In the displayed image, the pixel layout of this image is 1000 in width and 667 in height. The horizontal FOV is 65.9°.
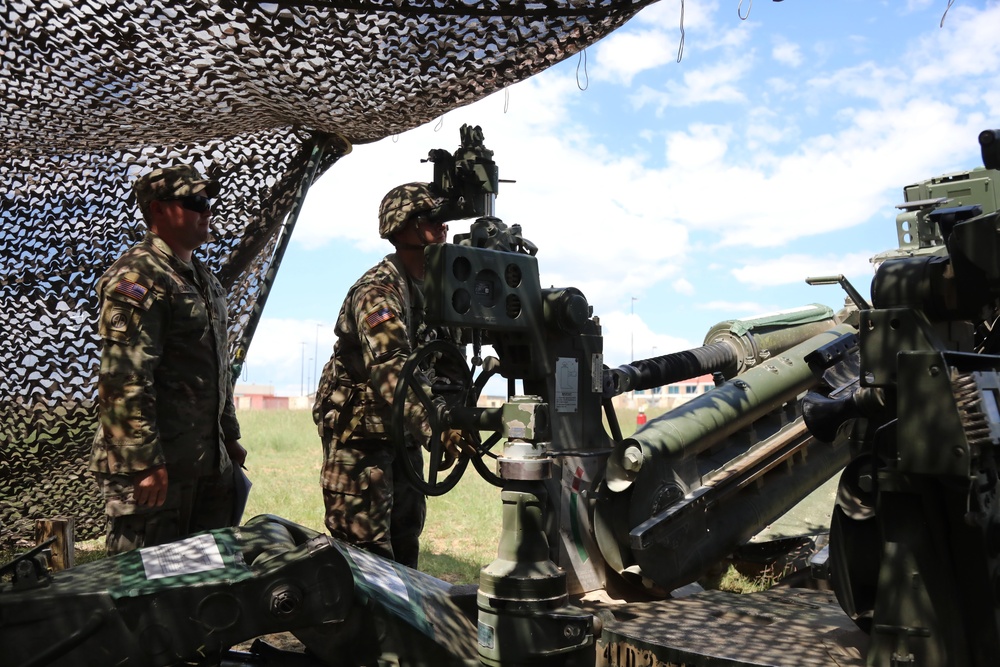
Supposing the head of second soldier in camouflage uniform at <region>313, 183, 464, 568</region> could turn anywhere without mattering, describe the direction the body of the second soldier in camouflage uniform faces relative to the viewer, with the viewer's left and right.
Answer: facing to the right of the viewer

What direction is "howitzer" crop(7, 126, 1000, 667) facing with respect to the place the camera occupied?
facing away from the viewer and to the right of the viewer

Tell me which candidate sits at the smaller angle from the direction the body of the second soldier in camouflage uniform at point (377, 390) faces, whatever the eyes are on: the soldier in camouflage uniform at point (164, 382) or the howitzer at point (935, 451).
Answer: the howitzer

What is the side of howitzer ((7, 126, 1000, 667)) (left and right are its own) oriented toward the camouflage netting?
left

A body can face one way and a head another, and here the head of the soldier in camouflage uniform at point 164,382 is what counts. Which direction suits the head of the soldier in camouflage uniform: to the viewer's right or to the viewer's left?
to the viewer's right
